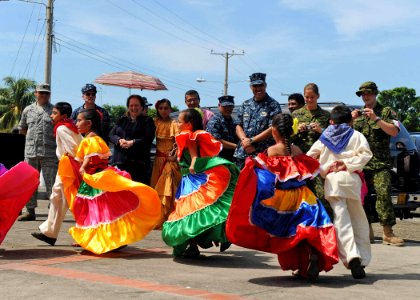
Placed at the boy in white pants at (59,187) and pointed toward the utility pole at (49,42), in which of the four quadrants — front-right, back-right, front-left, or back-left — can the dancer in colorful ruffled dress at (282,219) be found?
back-right

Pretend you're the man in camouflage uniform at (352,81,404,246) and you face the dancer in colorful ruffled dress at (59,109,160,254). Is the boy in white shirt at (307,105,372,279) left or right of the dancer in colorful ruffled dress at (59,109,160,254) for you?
left

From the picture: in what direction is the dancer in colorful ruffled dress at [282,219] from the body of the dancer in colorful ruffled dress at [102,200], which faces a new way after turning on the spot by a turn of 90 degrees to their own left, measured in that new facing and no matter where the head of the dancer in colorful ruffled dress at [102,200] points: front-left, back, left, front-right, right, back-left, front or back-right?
front-left

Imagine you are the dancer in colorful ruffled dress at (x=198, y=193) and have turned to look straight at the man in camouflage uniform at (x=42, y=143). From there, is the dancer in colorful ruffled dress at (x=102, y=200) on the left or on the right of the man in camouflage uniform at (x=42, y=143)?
left

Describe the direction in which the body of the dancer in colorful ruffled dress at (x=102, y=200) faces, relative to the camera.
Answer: to the viewer's left

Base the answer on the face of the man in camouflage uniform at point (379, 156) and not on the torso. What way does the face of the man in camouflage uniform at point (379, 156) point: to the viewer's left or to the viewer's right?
to the viewer's left

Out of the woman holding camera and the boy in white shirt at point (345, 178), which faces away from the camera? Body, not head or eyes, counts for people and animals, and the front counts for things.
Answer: the boy in white shirt

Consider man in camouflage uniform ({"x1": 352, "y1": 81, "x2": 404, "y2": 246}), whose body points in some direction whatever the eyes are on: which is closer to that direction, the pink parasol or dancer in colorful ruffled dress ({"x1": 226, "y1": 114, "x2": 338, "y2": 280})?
the dancer in colorful ruffled dress
